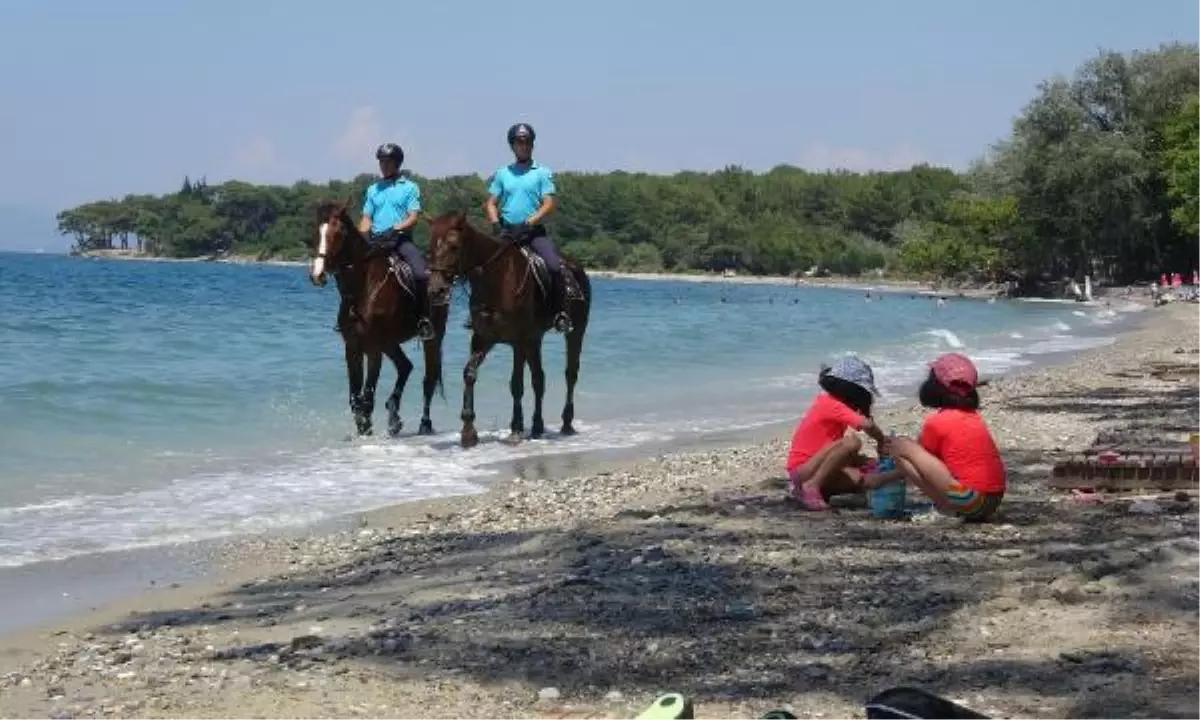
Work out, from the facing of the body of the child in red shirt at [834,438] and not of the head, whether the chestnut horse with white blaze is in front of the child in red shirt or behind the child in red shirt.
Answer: behind

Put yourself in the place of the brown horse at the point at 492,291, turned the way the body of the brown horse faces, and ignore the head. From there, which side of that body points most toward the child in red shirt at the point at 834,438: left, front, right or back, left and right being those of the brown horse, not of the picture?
left

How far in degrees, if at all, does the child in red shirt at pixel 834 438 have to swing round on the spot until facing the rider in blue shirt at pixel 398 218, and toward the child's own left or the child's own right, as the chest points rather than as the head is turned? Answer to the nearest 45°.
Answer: approximately 135° to the child's own left

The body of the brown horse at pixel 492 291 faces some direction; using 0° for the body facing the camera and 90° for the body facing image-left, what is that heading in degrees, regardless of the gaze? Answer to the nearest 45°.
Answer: approximately 45°

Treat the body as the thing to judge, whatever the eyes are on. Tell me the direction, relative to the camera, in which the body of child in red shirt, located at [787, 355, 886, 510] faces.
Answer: to the viewer's right

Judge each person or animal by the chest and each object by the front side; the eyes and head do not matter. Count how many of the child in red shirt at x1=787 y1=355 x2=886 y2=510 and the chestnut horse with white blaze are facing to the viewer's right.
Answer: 1

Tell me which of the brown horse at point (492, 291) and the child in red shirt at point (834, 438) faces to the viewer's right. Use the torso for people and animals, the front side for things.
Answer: the child in red shirt

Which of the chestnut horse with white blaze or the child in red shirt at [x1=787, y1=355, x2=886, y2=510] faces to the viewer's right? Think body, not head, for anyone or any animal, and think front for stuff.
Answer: the child in red shirt

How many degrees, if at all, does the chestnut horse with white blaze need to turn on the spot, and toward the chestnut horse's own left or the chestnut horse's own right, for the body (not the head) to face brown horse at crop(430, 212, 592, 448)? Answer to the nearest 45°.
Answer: approximately 135° to the chestnut horse's own left

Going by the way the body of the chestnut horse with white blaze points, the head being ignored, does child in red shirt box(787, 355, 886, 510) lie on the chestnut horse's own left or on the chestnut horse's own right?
on the chestnut horse's own left

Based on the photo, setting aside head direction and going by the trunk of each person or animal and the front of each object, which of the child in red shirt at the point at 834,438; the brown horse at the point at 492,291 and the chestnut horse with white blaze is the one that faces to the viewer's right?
the child in red shirt

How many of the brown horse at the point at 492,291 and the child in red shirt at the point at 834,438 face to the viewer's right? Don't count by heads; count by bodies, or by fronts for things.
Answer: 1

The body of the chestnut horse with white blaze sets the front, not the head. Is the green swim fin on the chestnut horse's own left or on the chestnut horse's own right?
on the chestnut horse's own left
